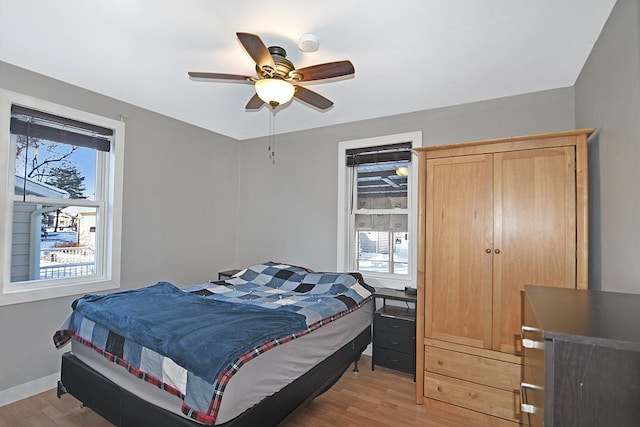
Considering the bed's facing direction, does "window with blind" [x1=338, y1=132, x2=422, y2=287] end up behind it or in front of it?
behind

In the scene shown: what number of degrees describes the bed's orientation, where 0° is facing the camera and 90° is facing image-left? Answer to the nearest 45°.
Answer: approximately 45°

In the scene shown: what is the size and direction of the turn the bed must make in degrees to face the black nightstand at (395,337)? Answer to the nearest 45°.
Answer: approximately 135° to its left

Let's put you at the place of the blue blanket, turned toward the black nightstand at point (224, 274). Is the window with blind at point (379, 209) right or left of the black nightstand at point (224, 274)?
right

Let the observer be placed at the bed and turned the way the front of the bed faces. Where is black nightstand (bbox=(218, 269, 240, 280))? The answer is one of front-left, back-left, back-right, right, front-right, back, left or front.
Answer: back-right

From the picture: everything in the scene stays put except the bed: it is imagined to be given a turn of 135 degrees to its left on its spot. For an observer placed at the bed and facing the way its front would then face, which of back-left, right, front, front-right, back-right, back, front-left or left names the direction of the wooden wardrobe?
front
